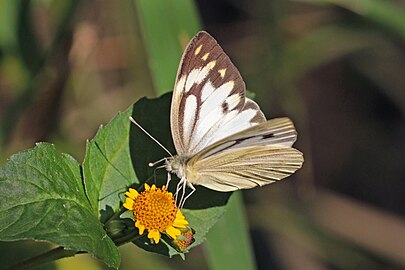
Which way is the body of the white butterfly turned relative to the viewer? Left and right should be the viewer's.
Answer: facing to the left of the viewer
